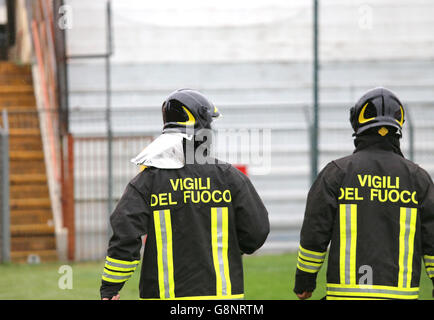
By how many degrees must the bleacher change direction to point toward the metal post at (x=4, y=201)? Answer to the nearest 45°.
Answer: approximately 45° to its right

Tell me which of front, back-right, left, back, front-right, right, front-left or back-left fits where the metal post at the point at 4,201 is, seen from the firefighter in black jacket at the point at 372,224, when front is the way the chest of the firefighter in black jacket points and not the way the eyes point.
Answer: front-left

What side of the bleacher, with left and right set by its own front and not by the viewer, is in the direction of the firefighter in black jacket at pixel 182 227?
front

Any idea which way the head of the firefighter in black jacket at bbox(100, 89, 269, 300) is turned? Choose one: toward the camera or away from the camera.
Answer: away from the camera

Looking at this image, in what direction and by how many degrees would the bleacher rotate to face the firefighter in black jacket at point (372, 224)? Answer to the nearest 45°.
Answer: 0° — it already faces them

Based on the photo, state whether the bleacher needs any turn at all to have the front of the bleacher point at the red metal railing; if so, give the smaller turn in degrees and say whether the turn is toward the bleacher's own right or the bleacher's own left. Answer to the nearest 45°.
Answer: approximately 45° to the bleacher's own right

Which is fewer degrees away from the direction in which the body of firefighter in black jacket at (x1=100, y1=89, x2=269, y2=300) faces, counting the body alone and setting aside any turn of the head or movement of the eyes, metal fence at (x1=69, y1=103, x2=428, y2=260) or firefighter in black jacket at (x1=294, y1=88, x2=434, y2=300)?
the metal fence

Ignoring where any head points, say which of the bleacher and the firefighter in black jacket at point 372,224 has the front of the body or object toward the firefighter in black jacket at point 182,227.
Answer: the bleacher

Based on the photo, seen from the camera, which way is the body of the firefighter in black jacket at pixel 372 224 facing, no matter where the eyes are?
away from the camera

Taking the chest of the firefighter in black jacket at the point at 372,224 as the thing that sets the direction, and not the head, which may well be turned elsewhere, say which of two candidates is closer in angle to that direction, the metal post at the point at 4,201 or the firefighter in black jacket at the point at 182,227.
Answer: the metal post

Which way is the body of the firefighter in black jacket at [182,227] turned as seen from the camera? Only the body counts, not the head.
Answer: away from the camera

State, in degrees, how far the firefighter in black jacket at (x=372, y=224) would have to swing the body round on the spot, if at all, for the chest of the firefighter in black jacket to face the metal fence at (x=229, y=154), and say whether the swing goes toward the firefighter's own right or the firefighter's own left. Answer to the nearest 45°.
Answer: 0° — they already face it

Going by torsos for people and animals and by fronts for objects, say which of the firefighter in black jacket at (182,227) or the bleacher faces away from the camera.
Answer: the firefighter in black jacket

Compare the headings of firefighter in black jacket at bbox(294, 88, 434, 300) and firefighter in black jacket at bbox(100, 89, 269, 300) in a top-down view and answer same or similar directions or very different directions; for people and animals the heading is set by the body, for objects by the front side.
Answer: same or similar directions

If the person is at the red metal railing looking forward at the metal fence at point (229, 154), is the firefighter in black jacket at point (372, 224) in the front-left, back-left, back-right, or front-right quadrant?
front-right

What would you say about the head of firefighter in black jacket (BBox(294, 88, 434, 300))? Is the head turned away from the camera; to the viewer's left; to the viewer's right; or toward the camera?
away from the camera

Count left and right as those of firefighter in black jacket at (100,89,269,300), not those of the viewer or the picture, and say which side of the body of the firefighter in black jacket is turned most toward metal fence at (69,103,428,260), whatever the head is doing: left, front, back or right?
front
